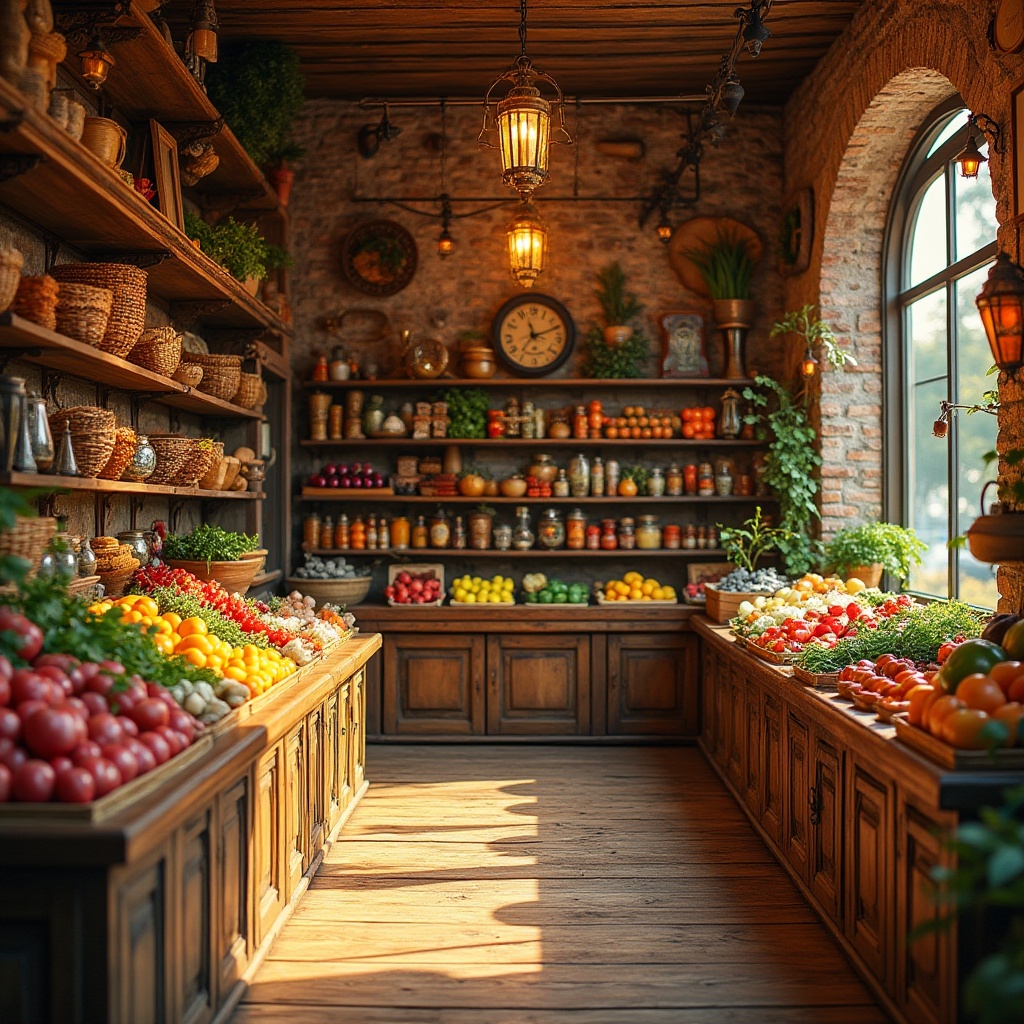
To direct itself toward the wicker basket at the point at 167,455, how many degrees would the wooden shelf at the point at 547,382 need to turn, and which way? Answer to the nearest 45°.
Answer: approximately 45° to its right

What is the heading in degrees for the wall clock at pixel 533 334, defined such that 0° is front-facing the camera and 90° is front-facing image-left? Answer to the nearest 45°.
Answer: approximately 0°

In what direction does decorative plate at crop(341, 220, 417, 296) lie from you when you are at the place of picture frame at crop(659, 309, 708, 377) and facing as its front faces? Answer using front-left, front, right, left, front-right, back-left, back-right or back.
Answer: right

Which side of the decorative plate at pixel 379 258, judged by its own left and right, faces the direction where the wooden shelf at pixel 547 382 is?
left

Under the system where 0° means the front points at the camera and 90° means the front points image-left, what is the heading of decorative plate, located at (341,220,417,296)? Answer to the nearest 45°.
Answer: approximately 0°

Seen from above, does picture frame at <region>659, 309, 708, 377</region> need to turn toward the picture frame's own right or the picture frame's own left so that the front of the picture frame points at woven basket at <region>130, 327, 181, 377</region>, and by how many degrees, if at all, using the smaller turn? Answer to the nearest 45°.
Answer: approximately 45° to the picture frame's own right

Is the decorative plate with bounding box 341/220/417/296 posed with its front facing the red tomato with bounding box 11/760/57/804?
yes

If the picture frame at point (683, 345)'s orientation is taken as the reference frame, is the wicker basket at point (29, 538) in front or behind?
in front

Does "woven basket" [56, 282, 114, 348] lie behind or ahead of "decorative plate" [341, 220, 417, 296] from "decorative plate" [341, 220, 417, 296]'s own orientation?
ahead

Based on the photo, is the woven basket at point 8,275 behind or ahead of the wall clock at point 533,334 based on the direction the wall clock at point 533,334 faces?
ahead

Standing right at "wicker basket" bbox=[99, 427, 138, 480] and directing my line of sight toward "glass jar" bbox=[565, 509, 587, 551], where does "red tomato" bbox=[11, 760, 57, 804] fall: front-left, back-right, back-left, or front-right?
back-right
